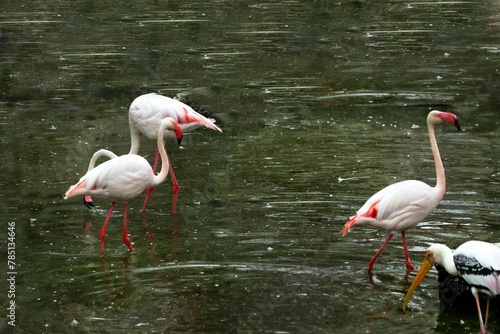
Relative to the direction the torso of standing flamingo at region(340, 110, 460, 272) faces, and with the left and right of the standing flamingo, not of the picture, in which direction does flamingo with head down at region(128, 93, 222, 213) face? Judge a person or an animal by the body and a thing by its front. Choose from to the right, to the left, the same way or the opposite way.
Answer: the opposite way

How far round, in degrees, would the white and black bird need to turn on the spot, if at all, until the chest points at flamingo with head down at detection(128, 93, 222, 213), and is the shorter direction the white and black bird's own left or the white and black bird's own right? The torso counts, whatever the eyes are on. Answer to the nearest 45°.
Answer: approximately 45° to the white and black bird's own right

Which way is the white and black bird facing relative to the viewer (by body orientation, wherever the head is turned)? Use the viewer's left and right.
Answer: facing to the left of the viewer

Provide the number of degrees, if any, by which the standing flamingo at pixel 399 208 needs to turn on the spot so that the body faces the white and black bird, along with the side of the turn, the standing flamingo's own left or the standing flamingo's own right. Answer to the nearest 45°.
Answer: approximately 45° to the standing flamingo's own right

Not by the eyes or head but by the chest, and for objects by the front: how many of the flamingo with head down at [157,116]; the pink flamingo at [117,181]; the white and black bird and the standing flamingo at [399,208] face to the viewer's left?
2

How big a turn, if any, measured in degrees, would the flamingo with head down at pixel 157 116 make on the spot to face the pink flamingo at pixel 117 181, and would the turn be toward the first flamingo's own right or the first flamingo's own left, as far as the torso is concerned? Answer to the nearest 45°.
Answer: approximately 90° to the first flamingo's own left

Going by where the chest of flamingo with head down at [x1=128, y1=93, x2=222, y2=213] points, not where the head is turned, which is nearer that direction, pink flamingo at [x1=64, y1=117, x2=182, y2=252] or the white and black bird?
the pink flamingo

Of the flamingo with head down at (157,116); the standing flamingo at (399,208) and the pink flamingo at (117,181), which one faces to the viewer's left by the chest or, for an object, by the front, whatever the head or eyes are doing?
the flamingo with head down

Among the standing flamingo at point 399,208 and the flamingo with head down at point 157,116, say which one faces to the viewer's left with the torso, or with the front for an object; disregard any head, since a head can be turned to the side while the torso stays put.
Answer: the flamingo with head down

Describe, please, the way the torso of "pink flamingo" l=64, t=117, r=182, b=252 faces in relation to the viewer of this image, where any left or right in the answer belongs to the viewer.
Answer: facing to the right of the viewer

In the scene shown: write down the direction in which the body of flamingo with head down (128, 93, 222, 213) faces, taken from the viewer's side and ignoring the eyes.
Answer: to the viewer's left

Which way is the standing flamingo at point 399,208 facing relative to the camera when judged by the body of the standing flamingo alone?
to the viewer's right
